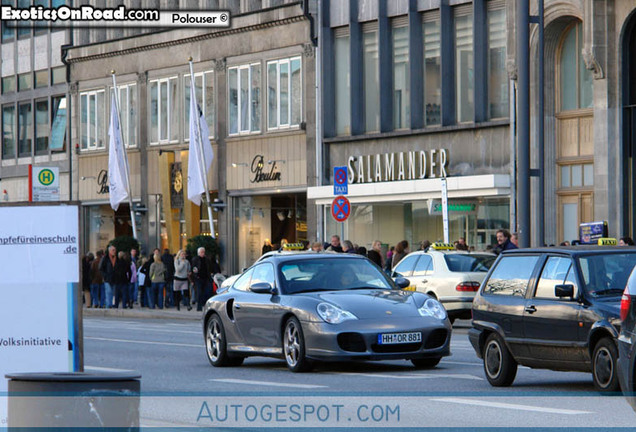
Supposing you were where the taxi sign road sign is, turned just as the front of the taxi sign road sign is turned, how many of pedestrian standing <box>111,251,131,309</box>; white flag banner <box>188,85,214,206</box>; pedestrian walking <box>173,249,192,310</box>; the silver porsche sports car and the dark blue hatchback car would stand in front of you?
2

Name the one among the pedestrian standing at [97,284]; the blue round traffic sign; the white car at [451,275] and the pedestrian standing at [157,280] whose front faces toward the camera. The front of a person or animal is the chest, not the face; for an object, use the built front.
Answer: the blue round traffic sign

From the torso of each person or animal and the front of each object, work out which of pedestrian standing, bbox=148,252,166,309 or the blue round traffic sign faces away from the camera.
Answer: the pedestrian standing

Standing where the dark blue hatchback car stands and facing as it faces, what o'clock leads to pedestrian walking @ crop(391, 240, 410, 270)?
The pedestrian walking is roughly at 7 o'clock from the dark blue hatchback car.

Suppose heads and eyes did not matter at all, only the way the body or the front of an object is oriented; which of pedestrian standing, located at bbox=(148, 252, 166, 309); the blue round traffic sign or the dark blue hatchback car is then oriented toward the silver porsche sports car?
the blue round traffic sign

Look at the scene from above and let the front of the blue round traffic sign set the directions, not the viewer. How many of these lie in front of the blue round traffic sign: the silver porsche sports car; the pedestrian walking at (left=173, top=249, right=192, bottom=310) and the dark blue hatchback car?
2

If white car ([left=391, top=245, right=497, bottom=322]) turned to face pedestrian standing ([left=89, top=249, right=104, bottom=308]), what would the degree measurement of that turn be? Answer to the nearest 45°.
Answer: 0° — it already faces them

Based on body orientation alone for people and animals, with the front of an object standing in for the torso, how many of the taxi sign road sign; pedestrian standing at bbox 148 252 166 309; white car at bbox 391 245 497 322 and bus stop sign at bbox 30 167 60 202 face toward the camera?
2

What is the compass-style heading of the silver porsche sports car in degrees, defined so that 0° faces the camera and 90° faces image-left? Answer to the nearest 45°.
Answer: approximately 315°
